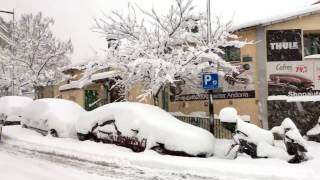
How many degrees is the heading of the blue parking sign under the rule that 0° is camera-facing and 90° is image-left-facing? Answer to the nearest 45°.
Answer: approximately 0°

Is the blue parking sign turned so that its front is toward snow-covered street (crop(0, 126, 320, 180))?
yes

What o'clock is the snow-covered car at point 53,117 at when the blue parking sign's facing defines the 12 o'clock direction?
The snow-covered car is roughly at 4 o'clock from the blue parking sign.

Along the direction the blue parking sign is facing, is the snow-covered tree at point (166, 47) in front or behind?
behind

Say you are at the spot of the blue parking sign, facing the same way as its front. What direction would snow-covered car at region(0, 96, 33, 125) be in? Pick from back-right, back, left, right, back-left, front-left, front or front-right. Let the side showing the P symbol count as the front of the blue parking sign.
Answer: back-right

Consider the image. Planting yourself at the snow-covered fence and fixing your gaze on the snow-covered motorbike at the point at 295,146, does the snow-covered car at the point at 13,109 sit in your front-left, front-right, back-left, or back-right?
back-right
